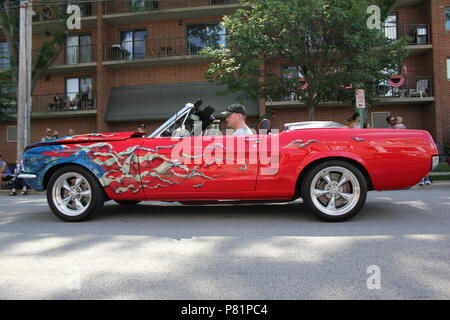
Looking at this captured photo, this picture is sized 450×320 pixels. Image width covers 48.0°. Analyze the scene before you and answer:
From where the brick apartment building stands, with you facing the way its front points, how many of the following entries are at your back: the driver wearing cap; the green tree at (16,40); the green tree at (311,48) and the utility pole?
0

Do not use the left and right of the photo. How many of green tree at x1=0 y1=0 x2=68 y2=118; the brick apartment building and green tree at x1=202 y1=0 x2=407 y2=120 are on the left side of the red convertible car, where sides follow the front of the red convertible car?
0

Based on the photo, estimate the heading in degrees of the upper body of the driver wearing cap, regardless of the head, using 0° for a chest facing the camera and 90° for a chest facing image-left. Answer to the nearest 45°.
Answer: approximately 90°

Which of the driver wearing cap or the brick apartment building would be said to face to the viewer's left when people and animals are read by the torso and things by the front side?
the driver wearing cap

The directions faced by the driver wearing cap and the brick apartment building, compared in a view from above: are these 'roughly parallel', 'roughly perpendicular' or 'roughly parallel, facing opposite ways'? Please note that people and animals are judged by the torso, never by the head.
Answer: roughly perpendicular

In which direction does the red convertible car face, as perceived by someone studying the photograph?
facing to the left of the viewer

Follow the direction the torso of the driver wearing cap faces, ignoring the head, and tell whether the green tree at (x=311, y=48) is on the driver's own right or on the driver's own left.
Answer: on the driver's own right

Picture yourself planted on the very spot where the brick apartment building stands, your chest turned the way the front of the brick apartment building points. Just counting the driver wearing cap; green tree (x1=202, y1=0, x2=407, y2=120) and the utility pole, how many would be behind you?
0

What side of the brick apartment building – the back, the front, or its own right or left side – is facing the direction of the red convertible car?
front

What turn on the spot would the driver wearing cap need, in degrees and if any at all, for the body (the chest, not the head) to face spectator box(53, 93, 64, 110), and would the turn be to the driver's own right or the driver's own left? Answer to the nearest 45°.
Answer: approximately 45° to the driver's own right

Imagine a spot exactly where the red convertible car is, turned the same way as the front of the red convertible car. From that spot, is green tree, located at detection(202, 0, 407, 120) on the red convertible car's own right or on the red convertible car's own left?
on the red convertible car's own right

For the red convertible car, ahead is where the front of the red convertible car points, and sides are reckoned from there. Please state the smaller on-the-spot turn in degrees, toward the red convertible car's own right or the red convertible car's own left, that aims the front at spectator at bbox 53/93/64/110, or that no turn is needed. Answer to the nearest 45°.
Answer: approximately 45° to the red convertible car's own right

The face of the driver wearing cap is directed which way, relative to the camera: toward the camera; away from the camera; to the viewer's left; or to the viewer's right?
to the viewer's left

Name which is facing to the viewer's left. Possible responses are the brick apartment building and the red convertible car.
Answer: the red convertible car

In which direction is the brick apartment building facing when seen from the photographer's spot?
facing the viewer

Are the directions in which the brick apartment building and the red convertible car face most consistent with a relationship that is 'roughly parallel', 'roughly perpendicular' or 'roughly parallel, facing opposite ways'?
roughly perpendicular

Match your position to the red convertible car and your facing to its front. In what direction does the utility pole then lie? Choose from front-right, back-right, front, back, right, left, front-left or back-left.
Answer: front-right
